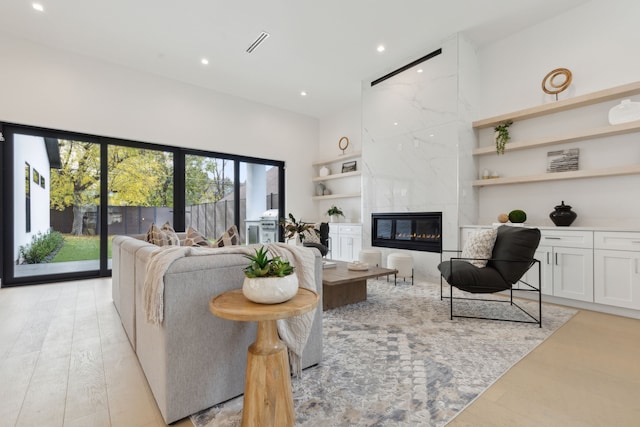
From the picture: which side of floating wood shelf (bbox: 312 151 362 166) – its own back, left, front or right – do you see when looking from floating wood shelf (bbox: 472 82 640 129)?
left

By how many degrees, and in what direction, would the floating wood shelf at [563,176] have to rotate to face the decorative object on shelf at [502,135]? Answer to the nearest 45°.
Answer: approximately 45° to its right

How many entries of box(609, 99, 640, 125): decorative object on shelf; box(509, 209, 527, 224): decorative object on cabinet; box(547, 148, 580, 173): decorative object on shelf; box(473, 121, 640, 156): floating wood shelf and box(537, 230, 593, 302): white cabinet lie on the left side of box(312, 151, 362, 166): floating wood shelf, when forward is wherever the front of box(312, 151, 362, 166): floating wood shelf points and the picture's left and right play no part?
5

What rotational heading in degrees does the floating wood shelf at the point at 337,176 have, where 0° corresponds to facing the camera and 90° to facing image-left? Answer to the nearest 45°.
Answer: approximately 45°

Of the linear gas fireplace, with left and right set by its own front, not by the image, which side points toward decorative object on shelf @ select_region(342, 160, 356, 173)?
right

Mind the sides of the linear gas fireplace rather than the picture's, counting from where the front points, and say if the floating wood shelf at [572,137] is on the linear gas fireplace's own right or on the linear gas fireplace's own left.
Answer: on the linear gas fireplace's own left

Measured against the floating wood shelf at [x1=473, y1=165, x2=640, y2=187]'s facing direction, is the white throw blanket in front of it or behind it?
in front

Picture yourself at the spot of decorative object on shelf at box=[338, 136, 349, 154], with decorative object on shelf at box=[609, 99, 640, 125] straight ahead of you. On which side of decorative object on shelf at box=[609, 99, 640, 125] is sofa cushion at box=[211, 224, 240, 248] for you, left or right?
right

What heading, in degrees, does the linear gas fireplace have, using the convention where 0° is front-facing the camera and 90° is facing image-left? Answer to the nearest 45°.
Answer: approximately 45°

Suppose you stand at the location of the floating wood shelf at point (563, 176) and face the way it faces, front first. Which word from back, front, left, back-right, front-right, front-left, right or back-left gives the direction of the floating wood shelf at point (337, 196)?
front-right
